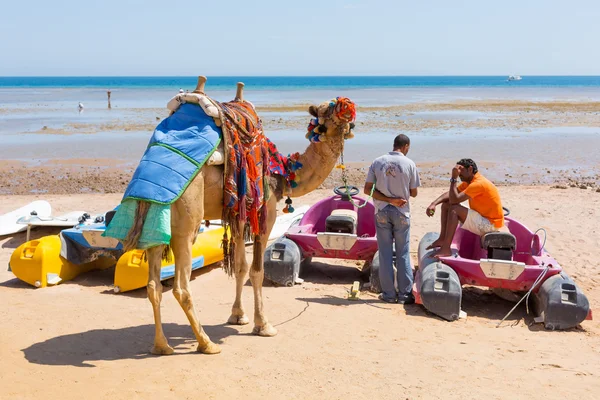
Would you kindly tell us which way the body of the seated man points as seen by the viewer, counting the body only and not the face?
to the viewer's left

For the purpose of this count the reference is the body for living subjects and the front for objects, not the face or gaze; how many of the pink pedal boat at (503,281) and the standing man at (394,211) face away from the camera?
2

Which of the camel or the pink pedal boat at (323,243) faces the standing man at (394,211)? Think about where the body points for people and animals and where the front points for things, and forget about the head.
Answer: the camel

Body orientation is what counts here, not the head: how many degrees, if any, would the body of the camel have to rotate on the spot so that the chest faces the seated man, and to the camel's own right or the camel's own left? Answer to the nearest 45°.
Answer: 0° — it already faces them

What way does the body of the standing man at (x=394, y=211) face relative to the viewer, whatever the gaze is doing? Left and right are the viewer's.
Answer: facing away from the viewer

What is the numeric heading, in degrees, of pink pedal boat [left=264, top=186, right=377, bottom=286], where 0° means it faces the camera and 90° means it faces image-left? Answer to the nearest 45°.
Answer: approximately 180°

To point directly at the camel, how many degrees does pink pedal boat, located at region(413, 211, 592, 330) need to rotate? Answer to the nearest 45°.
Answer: approximately 135° to its left

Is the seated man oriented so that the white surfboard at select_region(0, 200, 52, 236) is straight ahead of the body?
yes

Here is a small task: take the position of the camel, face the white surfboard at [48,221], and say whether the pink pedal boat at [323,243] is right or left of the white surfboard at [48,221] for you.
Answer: right

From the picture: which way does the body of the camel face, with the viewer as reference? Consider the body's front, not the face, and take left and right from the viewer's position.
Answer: facing away from the viewer and to the right of the viewer

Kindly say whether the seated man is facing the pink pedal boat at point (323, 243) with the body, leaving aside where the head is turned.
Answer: yes

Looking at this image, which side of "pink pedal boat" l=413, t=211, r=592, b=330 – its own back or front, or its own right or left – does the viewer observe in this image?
back

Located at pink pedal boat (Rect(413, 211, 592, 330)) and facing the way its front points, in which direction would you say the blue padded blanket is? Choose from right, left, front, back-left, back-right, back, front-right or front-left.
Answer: back-left
